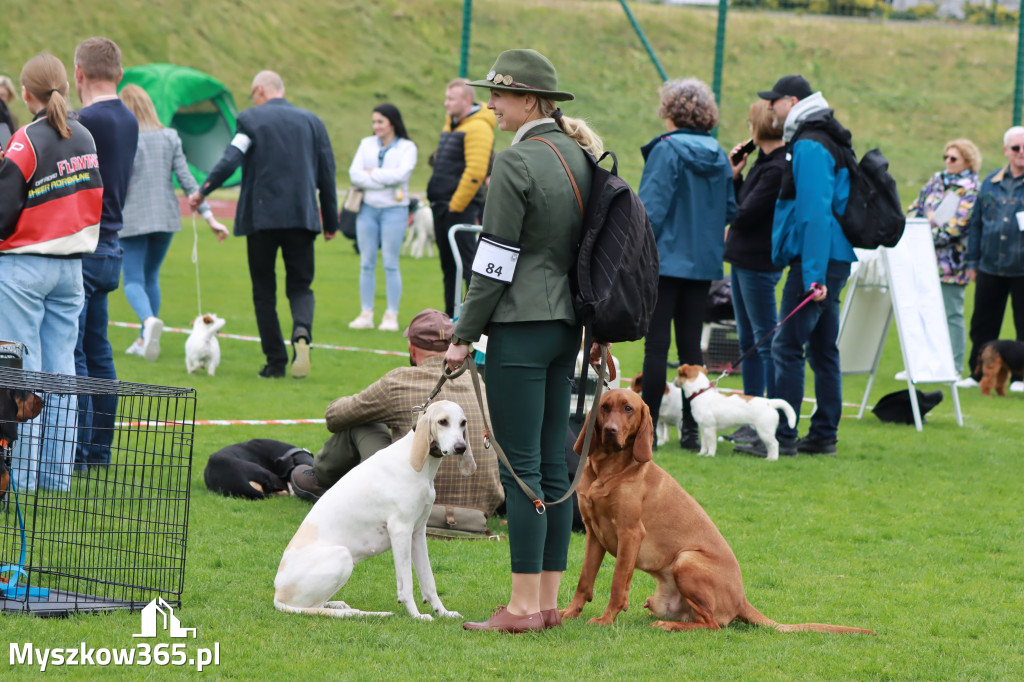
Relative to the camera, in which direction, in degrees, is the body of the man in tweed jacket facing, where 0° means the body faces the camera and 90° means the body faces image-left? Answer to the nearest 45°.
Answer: approximately 135°

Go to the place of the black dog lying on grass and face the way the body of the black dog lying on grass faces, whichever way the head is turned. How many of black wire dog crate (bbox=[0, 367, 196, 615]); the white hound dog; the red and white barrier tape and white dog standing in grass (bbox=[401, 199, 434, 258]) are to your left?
2

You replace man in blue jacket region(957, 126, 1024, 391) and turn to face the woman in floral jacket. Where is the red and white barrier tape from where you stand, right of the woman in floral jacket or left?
left

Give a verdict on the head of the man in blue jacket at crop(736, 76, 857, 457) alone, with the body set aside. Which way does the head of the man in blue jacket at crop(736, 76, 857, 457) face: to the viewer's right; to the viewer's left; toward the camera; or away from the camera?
to the viewer's left

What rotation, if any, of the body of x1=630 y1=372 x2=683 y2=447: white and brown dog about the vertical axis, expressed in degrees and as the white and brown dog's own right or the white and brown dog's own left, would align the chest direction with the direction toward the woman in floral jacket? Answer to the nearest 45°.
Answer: approximately 135° to the white and brown dog's own right

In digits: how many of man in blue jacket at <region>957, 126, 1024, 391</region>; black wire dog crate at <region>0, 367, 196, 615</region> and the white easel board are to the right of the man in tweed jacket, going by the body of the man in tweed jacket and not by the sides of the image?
2

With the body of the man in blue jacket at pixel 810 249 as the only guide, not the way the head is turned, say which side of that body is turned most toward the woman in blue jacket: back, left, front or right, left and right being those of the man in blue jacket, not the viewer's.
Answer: front

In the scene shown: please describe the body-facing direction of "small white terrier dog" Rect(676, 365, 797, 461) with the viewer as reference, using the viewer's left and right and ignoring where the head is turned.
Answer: facing to the left of the viewer

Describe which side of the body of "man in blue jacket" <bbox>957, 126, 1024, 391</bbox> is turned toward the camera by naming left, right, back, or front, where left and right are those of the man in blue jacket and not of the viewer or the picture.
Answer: front

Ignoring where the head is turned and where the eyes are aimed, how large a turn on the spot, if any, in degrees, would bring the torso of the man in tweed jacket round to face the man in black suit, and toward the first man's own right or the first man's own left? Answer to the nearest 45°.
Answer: approximately 45° to the first man's own right

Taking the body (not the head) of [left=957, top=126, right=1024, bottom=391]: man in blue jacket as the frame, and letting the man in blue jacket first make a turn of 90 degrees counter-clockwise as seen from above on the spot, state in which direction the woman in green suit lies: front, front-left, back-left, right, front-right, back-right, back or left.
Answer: right

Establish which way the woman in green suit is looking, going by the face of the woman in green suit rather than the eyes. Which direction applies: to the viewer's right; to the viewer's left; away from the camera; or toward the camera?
to the viewer's left

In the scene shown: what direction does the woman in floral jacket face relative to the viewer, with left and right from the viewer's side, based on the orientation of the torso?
facing the viewer and to the left of the viewer

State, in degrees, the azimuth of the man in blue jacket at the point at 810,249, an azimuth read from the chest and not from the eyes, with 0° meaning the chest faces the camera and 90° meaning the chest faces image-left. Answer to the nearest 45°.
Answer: approximately 90°
